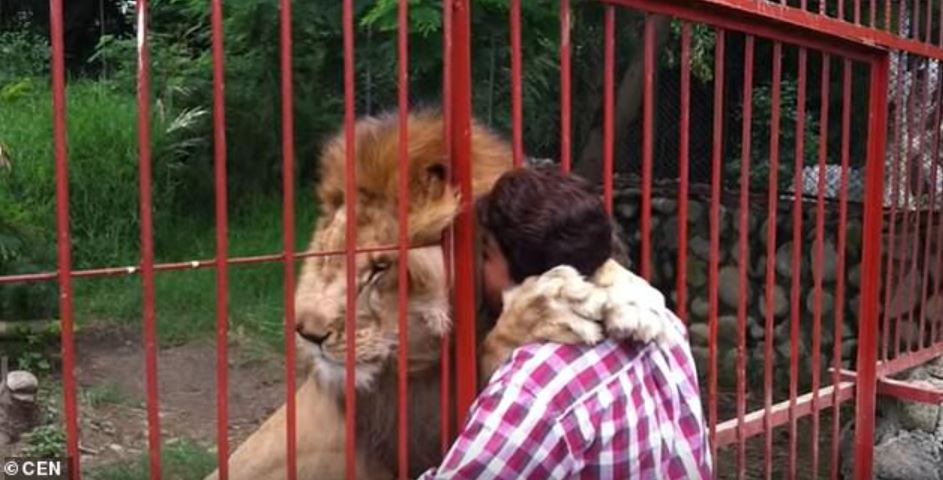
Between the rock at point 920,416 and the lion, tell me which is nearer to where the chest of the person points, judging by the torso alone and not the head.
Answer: the lion

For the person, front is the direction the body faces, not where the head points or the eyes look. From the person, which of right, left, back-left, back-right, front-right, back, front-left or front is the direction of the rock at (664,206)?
front-right

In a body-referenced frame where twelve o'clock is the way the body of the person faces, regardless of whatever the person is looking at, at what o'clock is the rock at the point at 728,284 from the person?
The rock is roughly at 2 o'clock from the person.

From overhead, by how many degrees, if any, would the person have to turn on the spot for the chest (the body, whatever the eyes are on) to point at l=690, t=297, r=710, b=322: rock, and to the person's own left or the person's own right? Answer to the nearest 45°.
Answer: approximately 45° to the person's own right

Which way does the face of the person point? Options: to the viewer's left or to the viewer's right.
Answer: to the viewer's left

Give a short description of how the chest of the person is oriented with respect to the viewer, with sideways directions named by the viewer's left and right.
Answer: facing away from the viewer and to the left of the viewer
